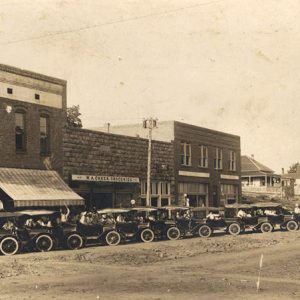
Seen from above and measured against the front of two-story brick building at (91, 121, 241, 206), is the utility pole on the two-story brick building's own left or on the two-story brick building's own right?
on the two-story brick building's own right

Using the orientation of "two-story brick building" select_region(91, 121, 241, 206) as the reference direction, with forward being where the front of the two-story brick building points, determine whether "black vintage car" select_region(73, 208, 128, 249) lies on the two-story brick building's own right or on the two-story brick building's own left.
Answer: on the two-story brick building's own right

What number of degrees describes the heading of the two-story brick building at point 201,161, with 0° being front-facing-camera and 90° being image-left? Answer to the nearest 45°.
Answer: approximately 315°

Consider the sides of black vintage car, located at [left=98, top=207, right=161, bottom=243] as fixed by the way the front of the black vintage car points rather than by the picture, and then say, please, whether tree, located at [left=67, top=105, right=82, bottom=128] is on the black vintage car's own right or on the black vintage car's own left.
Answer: on the black vintage car's own left
